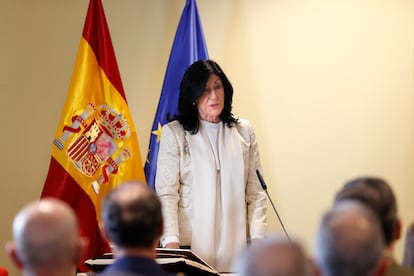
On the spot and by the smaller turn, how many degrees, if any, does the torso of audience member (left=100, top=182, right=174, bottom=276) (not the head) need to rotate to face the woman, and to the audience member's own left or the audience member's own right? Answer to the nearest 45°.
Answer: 0° — they already face them

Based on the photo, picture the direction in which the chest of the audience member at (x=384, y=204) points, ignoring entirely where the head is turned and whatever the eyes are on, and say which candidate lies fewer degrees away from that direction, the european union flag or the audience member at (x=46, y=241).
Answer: the european union flag

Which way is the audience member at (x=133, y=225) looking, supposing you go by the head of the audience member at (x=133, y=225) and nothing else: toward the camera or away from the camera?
away from the camera

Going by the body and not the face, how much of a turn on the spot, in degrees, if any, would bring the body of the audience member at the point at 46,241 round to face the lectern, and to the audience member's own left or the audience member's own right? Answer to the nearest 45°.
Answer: approximately 45° to the audience member's own right

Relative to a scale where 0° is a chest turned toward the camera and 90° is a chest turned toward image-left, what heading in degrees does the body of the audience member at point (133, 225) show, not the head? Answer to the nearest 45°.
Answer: approximately 180°

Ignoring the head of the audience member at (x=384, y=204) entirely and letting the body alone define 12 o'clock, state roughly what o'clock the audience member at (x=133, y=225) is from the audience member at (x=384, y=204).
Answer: the audience member at (x=133, y=225) is roughly at 8 o'clock from the audience member at (x=384, y=204).

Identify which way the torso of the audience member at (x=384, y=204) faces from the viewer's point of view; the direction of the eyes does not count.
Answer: away from the camera

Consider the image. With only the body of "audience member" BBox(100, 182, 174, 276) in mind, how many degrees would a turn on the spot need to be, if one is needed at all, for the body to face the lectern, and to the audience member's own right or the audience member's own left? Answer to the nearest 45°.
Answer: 0° — they already face it

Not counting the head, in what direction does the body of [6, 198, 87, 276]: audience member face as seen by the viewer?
away from the camera
